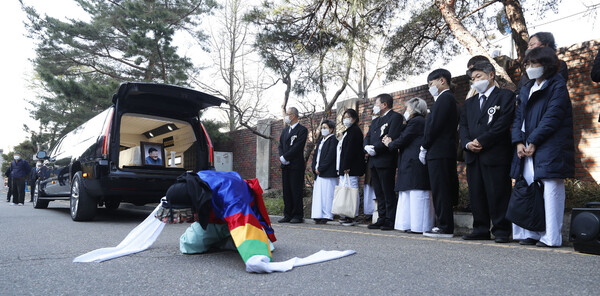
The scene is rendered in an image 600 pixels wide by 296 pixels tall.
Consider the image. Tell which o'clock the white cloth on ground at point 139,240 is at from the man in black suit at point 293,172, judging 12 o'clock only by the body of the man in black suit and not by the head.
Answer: The white cloth on ground is roughly at 11 o'clock from the man in black suit.

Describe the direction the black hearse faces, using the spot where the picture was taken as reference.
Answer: facing away from the viewer and to the left of the viewer

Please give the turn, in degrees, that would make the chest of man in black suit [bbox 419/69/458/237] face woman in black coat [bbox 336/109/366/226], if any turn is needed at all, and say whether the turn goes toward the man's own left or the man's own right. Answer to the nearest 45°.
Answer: approximately 45° to the man's own right

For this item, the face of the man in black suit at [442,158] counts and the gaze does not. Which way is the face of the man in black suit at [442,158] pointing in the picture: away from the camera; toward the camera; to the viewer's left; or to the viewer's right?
to the viewer's left

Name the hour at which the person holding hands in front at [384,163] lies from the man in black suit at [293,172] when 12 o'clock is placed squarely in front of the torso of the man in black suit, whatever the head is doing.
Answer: The person holding hands in front is roughly at 9 o'clock from the man in black suit.

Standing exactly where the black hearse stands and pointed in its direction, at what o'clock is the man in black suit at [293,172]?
The man in black suit is roughly at 5 o'clock from the black hearse.

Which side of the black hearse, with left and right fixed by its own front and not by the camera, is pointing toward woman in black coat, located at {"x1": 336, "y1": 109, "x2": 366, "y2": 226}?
back

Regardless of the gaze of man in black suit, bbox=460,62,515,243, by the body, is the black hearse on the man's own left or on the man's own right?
on the man's own right

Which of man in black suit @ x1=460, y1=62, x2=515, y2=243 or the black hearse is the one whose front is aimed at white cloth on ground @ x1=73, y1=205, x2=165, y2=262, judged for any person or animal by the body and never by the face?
the man in black suit

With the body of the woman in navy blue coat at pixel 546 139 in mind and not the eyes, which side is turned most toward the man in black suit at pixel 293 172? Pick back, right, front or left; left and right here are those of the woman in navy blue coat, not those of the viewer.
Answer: right

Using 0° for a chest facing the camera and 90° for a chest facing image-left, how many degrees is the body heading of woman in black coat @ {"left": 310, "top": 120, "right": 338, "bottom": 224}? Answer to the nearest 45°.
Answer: approximately 45°

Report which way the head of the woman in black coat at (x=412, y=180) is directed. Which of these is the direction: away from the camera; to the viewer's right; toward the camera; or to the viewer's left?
to the viewer's left

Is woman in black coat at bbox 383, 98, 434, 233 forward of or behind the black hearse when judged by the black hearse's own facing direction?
behind

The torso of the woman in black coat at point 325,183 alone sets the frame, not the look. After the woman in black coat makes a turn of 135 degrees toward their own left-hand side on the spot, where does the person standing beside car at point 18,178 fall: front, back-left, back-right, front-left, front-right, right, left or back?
back-left

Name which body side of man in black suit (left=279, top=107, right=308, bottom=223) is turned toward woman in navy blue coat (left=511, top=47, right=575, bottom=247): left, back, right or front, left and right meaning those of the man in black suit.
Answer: left

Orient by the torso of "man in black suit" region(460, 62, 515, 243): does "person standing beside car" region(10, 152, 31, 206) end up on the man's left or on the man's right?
on the man's right
